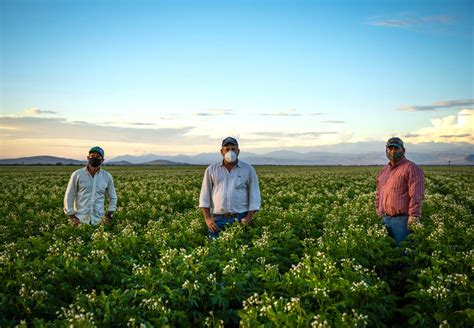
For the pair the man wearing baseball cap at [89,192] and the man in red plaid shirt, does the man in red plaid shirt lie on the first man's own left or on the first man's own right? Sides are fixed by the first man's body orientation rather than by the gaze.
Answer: on the first man's own left

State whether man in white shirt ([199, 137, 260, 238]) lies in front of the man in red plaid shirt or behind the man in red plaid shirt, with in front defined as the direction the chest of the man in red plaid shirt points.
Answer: in front

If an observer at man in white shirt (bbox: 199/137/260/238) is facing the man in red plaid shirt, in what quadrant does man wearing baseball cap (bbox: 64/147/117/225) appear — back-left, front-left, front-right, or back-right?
back-left

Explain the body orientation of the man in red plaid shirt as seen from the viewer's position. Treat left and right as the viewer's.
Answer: facing the viewer and to the left of the viewer

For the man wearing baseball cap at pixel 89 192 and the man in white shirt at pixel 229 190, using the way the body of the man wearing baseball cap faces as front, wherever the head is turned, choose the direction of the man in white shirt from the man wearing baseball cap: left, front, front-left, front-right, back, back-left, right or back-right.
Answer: front-left

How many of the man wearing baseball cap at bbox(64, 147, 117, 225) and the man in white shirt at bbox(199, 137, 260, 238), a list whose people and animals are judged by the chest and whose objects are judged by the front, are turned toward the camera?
2

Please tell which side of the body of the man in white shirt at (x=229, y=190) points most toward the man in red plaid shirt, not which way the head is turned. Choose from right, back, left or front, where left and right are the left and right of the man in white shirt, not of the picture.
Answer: left

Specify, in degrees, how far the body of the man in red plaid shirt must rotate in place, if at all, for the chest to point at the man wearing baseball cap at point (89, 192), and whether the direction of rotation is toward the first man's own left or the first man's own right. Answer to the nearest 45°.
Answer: approximately 45° to the first man's own right

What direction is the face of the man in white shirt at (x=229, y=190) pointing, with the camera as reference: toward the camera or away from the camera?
toward the camera

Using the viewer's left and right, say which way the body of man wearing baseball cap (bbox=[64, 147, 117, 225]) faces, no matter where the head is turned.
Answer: facing the viewer

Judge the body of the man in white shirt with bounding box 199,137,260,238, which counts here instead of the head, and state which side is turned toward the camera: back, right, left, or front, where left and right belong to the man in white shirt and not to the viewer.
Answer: front

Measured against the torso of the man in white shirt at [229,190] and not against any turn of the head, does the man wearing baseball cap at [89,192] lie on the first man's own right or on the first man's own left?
on the first man's own right

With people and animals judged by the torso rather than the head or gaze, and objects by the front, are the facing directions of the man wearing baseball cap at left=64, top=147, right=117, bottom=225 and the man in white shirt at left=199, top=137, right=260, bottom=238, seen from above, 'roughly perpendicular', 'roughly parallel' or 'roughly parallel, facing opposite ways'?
roughly parallel
